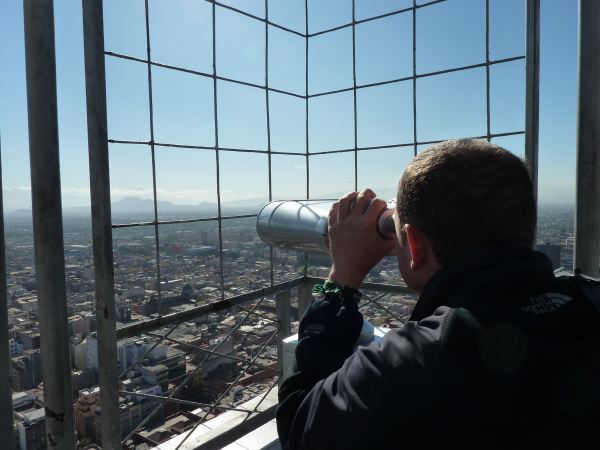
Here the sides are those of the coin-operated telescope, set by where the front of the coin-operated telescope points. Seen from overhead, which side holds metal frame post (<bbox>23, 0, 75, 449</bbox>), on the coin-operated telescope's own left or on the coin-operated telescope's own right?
on the coin-operated telescope's own left

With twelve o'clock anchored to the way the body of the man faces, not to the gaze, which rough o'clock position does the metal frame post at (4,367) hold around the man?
The metal frame post is roughly at 11 o'clock from the man.

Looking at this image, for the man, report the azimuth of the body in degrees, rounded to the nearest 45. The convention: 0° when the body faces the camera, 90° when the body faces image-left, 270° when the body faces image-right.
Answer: approximately 135°

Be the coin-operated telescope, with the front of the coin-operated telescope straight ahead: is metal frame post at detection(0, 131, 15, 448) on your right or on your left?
on your left

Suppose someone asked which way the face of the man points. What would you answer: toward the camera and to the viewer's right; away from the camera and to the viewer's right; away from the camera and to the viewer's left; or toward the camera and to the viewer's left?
away from the camera and to the viewer's left

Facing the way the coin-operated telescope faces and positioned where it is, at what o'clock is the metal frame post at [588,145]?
The metal frame post is roughly at 4 o'clock from the coin-operated telescope.

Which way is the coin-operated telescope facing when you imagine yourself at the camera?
facing away from the viewer and to the left of the viewer

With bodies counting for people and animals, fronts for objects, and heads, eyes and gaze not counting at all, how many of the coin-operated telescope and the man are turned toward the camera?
0

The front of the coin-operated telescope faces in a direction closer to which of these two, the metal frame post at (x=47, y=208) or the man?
the metal frame post

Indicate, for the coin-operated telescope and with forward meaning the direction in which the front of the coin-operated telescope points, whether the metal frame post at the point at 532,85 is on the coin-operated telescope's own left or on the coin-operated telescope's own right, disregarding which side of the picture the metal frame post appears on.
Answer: on the coin-operated telescope's own right

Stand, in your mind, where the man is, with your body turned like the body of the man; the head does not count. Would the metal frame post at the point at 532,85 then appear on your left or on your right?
on your right
